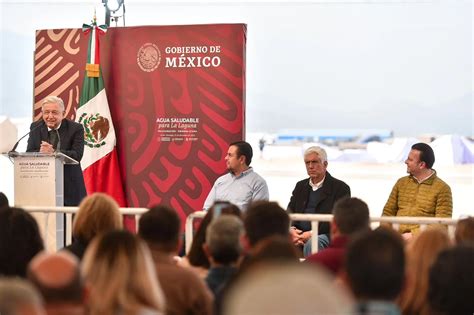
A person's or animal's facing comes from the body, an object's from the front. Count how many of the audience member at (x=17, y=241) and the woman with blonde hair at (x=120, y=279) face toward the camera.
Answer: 0

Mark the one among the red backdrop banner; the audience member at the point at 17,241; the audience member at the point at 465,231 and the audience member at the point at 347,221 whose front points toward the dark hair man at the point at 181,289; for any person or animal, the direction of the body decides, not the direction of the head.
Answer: the red backdrop banner

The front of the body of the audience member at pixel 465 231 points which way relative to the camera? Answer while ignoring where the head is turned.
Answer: away from the camera

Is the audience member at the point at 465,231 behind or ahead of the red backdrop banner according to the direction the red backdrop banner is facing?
ahead

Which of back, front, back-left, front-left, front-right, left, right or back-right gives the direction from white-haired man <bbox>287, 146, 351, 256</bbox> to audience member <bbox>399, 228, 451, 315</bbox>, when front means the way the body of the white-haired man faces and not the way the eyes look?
front-left

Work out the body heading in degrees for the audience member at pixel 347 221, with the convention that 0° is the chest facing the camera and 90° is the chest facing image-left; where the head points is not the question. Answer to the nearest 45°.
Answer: approximately 135°

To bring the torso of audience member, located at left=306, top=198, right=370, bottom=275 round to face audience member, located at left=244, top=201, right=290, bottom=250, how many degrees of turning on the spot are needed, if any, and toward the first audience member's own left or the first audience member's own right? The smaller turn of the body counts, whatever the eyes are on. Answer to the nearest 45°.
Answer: approximately 90° to the first audience member's own left

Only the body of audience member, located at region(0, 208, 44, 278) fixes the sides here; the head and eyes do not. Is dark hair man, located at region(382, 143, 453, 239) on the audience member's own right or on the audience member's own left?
on the audience member's own right

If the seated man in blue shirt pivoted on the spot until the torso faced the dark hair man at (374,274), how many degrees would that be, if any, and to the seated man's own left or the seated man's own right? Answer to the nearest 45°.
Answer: approximately 45° to the seated man's own left

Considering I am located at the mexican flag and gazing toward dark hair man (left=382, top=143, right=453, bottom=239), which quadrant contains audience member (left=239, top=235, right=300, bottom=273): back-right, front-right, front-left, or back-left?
front-right

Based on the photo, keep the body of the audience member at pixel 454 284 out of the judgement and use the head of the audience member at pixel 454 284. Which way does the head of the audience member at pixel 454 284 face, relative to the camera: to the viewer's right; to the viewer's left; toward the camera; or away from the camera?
away from the camera

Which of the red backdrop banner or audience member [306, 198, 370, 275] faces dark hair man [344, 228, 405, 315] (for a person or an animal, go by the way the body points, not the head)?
the red backdrop banner

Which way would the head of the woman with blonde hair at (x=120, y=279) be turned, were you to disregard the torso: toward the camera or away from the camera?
away from the camera

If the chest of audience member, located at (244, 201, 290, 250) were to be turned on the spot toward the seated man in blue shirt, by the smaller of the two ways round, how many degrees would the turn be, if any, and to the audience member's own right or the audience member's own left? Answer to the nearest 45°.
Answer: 0° — they already face them

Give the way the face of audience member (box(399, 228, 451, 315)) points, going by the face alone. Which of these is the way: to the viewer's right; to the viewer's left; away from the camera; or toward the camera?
away from the camera

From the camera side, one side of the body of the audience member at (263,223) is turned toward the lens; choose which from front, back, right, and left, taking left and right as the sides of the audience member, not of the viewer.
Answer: back
